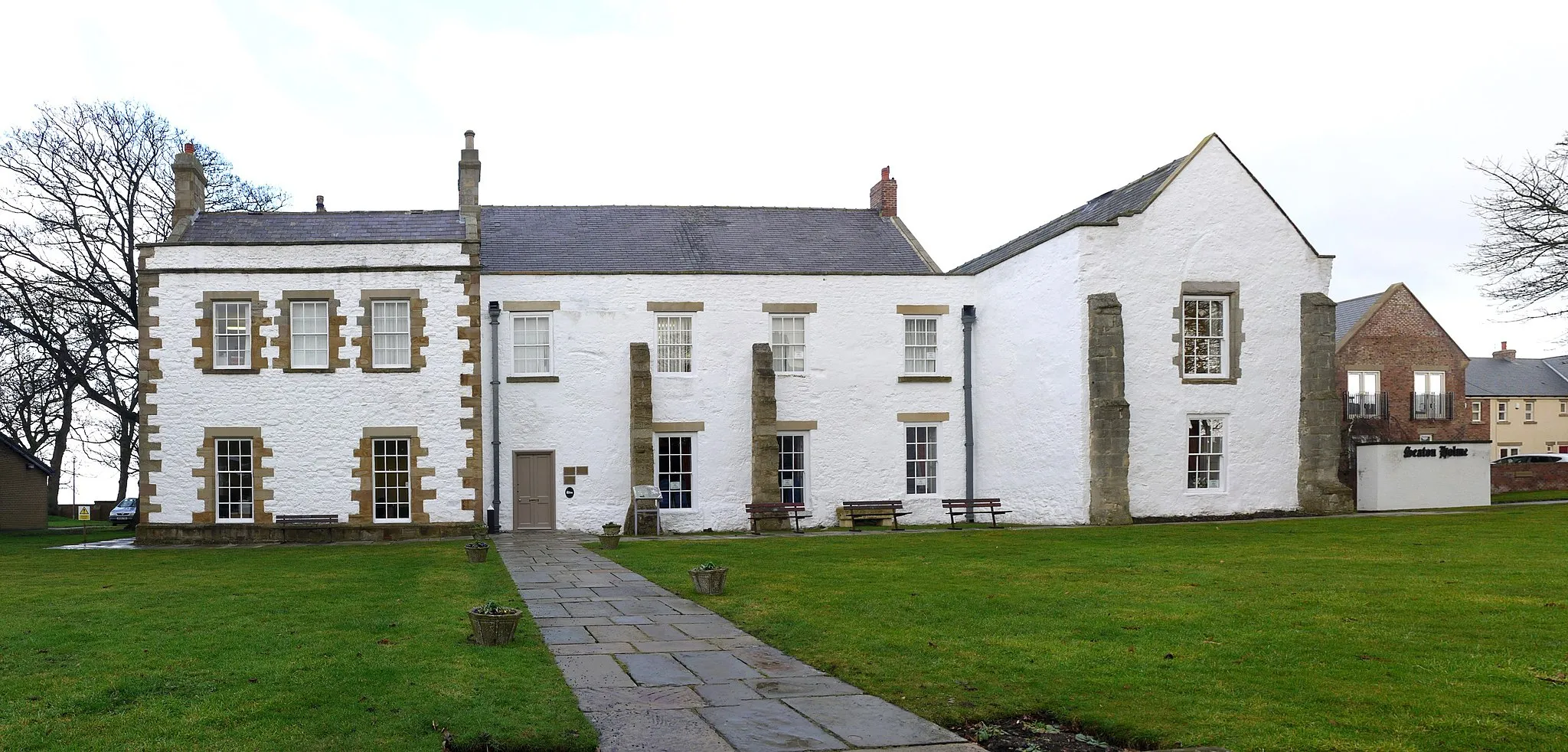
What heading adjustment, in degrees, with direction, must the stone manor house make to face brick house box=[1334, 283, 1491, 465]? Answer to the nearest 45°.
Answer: approximately 135° to its left

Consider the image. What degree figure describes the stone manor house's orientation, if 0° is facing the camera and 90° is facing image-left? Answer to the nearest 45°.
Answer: approximately 0°

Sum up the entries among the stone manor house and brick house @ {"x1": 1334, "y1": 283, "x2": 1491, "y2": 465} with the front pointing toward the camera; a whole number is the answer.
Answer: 2

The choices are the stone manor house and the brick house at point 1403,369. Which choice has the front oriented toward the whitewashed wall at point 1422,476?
the brick house

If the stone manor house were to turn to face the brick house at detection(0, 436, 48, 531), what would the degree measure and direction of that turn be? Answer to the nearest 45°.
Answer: approximately 135° to its right

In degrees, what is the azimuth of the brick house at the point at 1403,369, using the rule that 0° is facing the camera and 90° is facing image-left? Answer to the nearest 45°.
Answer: approximately 0°

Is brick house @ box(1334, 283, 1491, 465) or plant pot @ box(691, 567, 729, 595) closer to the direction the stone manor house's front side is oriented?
the plant pot

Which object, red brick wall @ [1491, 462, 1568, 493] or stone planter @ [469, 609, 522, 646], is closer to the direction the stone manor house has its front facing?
the stone planter

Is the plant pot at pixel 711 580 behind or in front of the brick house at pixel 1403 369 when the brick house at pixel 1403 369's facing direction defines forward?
in front

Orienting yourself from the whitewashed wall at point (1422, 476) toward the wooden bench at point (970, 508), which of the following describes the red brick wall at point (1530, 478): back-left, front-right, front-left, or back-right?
back-right

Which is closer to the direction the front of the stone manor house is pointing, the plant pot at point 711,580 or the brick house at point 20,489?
the plant pot
